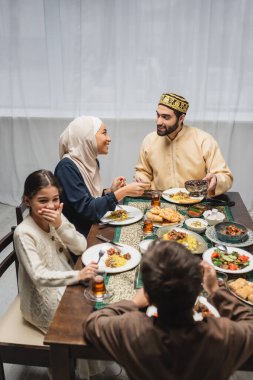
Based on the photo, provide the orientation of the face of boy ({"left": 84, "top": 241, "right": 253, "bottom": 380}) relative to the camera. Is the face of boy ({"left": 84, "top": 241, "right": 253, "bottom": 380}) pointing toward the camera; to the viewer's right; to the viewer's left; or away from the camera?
away from the camera

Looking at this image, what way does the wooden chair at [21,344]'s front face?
to the viewer's right

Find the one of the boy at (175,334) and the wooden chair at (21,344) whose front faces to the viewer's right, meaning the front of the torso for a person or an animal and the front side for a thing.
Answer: the wooden chair

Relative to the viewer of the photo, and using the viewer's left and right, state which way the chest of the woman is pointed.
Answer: facing to the right of the viewer

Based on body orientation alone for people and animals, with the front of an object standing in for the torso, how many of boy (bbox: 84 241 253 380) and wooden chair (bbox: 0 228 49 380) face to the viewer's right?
1

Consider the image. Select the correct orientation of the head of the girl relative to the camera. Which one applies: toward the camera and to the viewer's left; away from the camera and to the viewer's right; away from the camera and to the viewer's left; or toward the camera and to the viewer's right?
toward the camera and to the viewer's right

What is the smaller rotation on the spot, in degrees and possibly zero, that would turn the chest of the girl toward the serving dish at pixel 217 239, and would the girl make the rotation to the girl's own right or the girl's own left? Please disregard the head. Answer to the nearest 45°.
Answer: approximately 45° to the girl's own left

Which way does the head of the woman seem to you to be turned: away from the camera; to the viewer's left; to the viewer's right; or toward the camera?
to the viewer's right

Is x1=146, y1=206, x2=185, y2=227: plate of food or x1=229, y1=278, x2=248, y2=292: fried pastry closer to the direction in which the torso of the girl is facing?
the fried pastry

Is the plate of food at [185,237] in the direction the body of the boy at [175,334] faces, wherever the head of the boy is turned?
yes

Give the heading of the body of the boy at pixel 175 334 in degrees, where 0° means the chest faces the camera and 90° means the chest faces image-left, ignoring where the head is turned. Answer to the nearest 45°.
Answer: approximately 180°

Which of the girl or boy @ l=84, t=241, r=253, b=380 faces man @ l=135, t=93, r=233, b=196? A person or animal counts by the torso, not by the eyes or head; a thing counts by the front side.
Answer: boy @ l=84, t=241, r=253, b=380

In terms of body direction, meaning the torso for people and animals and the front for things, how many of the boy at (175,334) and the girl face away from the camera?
1

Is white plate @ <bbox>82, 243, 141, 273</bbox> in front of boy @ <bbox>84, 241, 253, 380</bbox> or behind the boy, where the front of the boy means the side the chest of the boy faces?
in front

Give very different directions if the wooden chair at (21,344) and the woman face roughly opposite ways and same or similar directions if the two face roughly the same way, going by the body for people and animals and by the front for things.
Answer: same or similar directions
